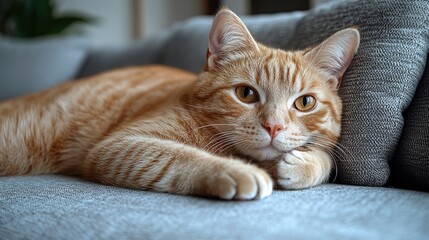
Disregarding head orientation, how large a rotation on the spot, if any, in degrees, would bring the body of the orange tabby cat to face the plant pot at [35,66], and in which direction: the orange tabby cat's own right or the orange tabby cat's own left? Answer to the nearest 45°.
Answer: approximately 180°

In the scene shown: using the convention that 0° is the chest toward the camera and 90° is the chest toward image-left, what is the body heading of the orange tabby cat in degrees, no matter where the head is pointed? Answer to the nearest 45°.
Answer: approximately 315°

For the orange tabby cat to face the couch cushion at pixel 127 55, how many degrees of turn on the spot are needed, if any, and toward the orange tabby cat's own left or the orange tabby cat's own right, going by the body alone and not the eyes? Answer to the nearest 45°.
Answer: approximately 135° to the orange tabby cat's own left
